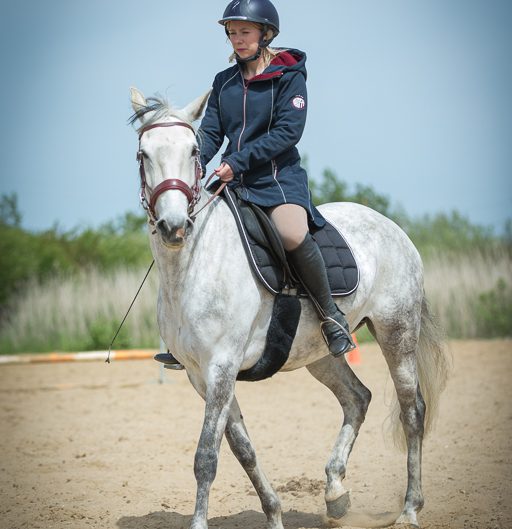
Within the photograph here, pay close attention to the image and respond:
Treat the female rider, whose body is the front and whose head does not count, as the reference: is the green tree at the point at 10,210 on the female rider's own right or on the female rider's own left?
on the female rider's own right

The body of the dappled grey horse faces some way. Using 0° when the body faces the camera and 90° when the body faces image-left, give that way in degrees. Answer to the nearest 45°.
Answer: approximately 45°

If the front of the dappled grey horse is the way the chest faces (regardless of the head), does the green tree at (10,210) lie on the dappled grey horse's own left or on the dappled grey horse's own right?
on the dappled grey horse's own right
